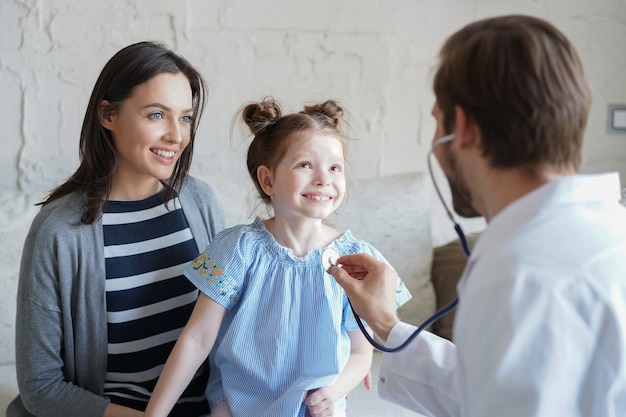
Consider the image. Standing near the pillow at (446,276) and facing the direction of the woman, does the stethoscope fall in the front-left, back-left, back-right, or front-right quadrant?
front-left

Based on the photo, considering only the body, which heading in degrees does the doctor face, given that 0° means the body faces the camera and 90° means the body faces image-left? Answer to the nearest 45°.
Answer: approximately 135°

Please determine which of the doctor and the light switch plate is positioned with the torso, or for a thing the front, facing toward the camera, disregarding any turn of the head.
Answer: the light switch plate

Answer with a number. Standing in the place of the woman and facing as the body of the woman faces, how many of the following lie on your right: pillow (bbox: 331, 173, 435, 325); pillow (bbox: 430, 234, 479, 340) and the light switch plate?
0

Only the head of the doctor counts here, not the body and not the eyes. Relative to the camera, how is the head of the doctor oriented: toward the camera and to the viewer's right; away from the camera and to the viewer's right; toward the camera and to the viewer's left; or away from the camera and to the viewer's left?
away from the camera and to the viewer's left

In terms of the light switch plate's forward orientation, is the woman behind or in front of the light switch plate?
in front

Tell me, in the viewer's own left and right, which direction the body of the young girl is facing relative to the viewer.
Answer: facing the viewer and to the right of the viewer

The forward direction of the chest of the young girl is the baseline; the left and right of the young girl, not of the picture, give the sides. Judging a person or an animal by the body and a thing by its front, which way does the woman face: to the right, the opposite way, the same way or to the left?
the same way

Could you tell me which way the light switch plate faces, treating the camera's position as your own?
facing the viewer

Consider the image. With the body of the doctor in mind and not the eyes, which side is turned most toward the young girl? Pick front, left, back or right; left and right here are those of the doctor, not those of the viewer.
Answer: front

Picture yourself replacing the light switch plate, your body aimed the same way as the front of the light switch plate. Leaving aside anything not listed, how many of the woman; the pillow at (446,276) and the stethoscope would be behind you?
0

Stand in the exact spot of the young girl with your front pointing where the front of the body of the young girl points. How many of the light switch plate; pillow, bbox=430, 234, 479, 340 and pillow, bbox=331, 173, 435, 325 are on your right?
0

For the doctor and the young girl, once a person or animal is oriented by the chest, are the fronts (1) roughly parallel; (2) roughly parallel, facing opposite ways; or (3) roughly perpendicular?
roughly parallel, facing opposite ways

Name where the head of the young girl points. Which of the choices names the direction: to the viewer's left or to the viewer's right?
to the viewer's right

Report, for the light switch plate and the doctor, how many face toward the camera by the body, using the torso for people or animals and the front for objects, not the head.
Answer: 1

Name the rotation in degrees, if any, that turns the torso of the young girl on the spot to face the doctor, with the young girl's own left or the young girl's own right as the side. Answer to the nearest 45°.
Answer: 0° — they already face them
